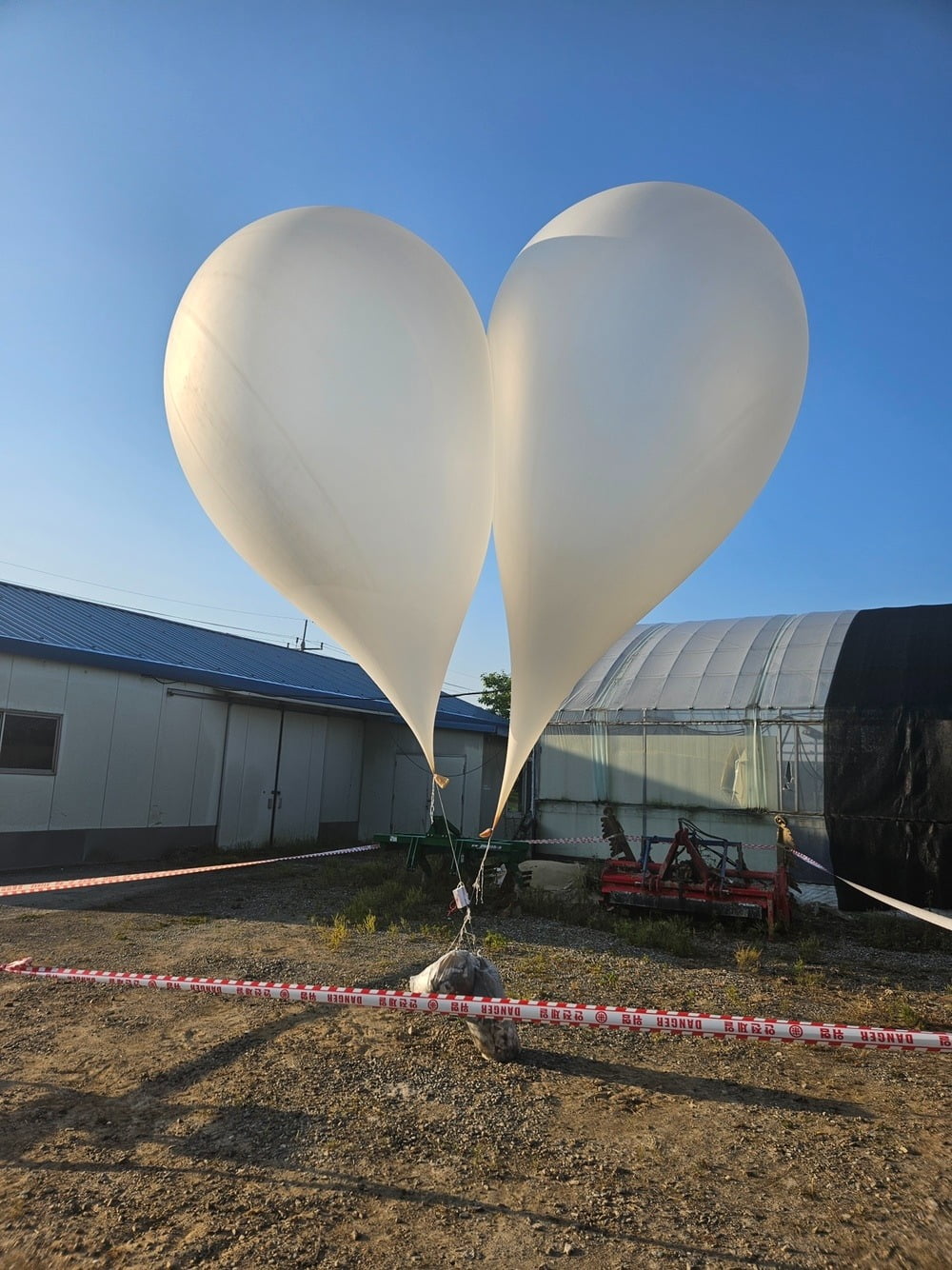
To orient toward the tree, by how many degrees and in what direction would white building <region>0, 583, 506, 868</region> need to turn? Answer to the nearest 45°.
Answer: approximately 90° to its left

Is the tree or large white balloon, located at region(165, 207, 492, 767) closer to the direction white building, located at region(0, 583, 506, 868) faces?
the large white balloon

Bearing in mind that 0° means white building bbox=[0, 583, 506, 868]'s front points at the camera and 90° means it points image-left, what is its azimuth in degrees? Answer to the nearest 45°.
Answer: approximately 315°

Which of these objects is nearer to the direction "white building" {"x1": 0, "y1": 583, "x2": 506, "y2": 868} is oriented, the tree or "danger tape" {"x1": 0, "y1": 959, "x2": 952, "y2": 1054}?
the danger tape
